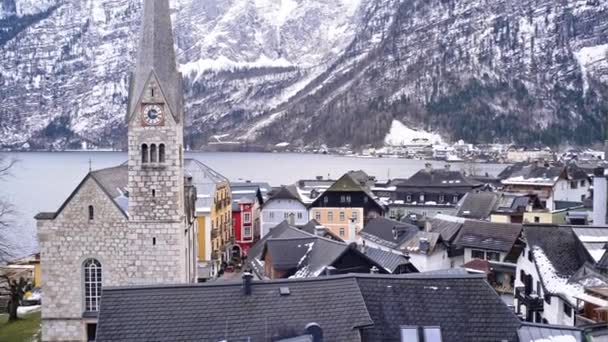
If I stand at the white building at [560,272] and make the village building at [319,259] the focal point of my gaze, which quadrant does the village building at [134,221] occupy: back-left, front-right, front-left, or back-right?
front-left

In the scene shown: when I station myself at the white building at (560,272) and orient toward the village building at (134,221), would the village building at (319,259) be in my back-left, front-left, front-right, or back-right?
front-right

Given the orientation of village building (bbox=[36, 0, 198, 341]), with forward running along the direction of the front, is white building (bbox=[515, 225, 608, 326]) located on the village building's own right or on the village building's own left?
on the village building's own left

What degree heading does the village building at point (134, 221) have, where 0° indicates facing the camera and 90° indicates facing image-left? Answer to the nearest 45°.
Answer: approximately 0°

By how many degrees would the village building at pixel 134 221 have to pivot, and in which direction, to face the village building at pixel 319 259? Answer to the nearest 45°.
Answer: approximately 90° to its left

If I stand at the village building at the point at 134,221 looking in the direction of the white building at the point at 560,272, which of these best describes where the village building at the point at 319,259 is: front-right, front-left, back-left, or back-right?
front-left
